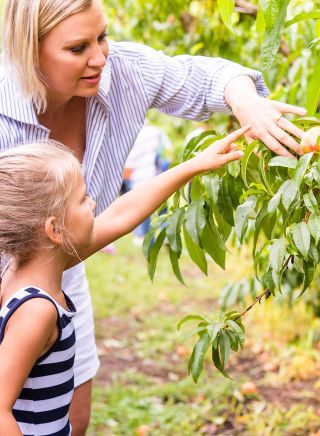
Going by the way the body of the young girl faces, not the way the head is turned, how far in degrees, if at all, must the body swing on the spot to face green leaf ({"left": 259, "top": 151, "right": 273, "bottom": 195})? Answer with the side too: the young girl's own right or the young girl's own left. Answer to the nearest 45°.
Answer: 0° — they already face it

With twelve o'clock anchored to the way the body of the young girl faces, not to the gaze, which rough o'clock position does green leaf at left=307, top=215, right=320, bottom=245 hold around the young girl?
The green leaf is roughly at 1 o'clock from the young girl.

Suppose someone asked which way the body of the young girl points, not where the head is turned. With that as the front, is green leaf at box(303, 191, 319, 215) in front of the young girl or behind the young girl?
in front

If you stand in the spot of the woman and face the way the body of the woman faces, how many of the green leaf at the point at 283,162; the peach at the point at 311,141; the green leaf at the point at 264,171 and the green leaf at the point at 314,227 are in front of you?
4

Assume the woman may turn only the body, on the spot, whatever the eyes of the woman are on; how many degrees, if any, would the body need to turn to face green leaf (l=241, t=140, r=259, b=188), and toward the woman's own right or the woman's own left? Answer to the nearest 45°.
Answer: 0° — they already face it

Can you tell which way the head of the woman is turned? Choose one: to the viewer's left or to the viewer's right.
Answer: to the viewer's right

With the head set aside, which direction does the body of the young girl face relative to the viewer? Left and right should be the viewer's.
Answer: facing to the right of the viewer

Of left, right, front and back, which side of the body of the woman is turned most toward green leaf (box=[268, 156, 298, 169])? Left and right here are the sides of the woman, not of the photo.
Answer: front

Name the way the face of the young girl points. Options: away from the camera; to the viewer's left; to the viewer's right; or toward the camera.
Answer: to the viewer's right

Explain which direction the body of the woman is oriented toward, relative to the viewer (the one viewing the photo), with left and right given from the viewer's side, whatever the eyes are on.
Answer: facing the viewer and to the right of the viewer

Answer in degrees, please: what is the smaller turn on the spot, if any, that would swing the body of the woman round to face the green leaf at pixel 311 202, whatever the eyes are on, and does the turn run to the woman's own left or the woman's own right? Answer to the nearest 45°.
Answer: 0° — they already face it
